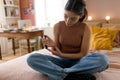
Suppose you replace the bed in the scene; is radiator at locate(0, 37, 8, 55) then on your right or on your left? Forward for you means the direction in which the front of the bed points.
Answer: on your right

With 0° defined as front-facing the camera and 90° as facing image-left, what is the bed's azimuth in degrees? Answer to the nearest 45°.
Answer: approximately 45°
